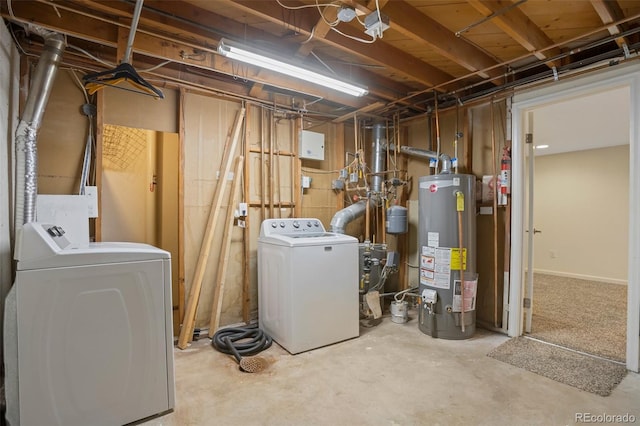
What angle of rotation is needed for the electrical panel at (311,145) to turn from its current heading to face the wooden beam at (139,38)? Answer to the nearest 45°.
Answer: approximately 45° to its right

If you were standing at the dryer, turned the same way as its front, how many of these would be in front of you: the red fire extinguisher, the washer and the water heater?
3

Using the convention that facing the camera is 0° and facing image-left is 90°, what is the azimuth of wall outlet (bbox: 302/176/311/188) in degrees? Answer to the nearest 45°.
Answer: approximately 0°

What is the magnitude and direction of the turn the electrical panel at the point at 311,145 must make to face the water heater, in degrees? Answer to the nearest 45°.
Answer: approximately 45° to its left

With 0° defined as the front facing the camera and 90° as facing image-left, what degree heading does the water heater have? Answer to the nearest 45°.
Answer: approximately 45°

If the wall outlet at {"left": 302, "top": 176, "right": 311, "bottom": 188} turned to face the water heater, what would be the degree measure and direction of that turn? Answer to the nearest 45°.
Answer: approximately 45° to its left

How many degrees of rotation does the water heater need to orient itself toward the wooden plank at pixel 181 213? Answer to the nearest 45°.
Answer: approximately 45° to its right

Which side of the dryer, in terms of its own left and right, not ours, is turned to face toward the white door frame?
front

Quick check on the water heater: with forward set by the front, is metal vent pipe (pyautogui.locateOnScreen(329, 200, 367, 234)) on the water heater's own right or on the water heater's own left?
on the water heater's own right
